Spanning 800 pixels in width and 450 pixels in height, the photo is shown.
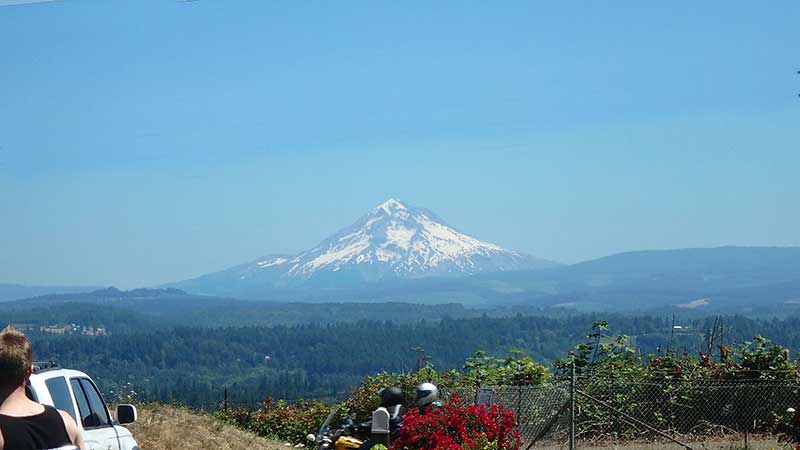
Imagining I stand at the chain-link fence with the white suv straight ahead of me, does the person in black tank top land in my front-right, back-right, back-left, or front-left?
front-left

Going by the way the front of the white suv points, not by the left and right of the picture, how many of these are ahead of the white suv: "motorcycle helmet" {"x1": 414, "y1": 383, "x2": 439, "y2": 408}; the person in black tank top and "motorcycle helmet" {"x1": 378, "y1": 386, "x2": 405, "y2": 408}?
2

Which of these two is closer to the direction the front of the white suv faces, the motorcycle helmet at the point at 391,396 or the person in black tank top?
the motorcycle helmet

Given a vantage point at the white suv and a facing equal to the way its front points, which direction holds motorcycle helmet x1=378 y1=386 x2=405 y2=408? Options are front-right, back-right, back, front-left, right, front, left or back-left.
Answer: front

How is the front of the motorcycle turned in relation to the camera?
facing to the left of the viewer

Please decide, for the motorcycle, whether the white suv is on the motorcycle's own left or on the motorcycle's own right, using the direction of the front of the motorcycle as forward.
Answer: on the motorcycle's own left

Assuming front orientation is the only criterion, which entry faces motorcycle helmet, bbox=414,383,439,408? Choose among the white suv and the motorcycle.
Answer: the white suv

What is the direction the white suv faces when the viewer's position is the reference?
facing away from the viewer and to the right of the viewer

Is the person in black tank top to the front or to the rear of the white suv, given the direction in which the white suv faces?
to the rear

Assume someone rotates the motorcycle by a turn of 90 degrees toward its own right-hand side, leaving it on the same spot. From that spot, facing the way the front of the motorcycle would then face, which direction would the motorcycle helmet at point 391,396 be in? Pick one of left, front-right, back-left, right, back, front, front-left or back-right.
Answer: right

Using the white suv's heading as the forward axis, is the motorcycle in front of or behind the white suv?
in front

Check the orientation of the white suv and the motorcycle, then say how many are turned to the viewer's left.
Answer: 1

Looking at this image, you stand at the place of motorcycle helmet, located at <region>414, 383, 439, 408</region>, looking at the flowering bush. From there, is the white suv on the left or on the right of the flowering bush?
right

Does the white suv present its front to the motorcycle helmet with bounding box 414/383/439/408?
yes

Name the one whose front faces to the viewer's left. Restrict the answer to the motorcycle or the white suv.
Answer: the motorcycle
